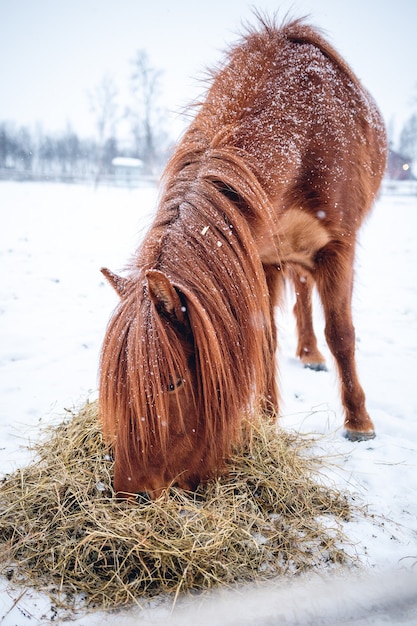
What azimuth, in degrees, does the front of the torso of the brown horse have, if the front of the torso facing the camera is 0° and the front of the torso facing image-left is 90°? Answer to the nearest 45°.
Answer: approximately 45°

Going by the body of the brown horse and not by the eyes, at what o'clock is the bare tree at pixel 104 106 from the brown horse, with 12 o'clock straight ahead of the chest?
The bare tree is roughly at 4 o'clock from the brown horse.

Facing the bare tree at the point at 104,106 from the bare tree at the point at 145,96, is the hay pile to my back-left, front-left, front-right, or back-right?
back-left

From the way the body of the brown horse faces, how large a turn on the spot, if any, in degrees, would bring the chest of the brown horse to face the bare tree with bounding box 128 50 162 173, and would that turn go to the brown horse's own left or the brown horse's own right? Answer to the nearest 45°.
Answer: approximately 135° to the brown horse's own right
